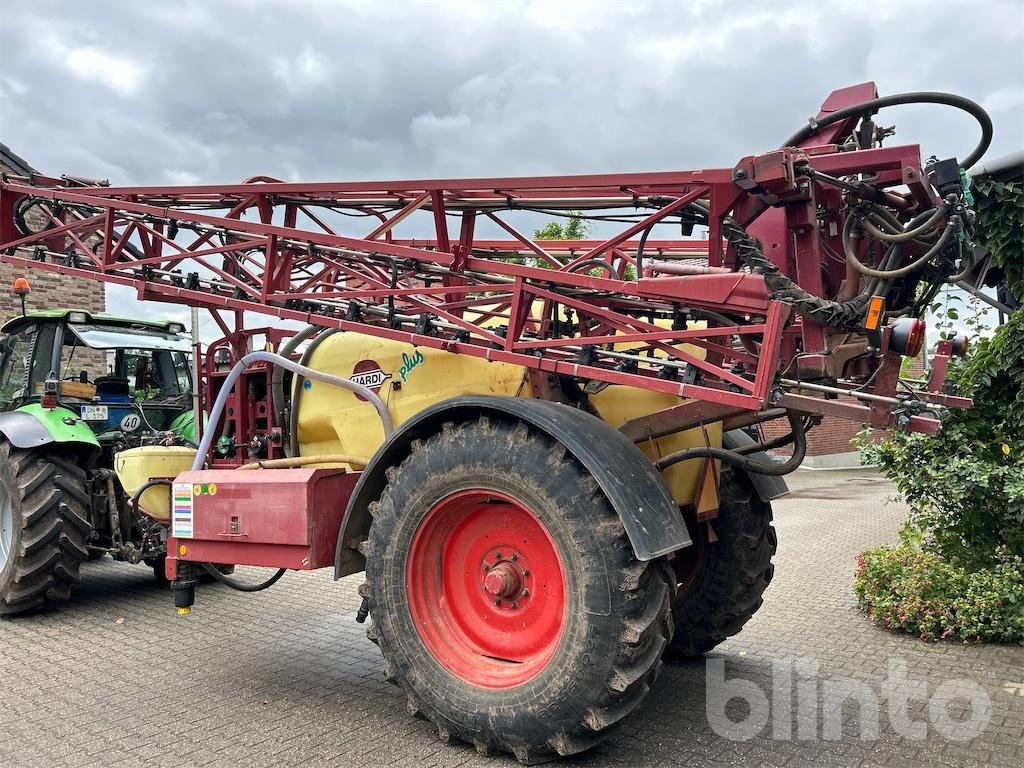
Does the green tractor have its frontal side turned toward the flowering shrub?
no

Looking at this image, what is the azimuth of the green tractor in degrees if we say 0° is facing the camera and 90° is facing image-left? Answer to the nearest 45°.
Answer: approximately 135°

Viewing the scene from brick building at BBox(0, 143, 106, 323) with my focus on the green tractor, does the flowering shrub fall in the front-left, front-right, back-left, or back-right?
front-left

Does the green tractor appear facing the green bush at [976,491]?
no

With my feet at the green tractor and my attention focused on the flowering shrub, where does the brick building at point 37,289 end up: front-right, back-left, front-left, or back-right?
back-left

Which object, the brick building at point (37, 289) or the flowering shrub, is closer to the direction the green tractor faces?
the brick building

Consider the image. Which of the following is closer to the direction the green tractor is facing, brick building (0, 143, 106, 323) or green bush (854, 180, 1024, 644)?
the brick building

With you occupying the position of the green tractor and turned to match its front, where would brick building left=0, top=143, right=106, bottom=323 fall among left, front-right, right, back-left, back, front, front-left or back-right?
front-right
